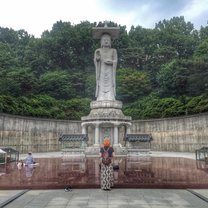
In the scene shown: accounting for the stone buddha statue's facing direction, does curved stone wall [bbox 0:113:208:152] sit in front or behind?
behind

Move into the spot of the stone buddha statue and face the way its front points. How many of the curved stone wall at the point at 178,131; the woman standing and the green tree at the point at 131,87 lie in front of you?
1

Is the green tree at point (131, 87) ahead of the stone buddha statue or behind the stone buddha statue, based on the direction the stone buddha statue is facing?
behind

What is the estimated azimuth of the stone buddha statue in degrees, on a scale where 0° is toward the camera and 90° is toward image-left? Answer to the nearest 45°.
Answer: approximately 0°

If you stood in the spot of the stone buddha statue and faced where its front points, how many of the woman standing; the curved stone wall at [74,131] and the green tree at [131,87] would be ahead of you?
1

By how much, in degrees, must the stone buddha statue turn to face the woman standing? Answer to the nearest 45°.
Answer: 0° — it already faces them

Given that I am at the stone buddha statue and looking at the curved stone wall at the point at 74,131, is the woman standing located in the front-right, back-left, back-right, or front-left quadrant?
back-left

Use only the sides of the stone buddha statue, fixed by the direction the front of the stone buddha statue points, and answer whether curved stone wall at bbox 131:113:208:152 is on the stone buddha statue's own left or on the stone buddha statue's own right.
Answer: on the stone buddha statue's own left
